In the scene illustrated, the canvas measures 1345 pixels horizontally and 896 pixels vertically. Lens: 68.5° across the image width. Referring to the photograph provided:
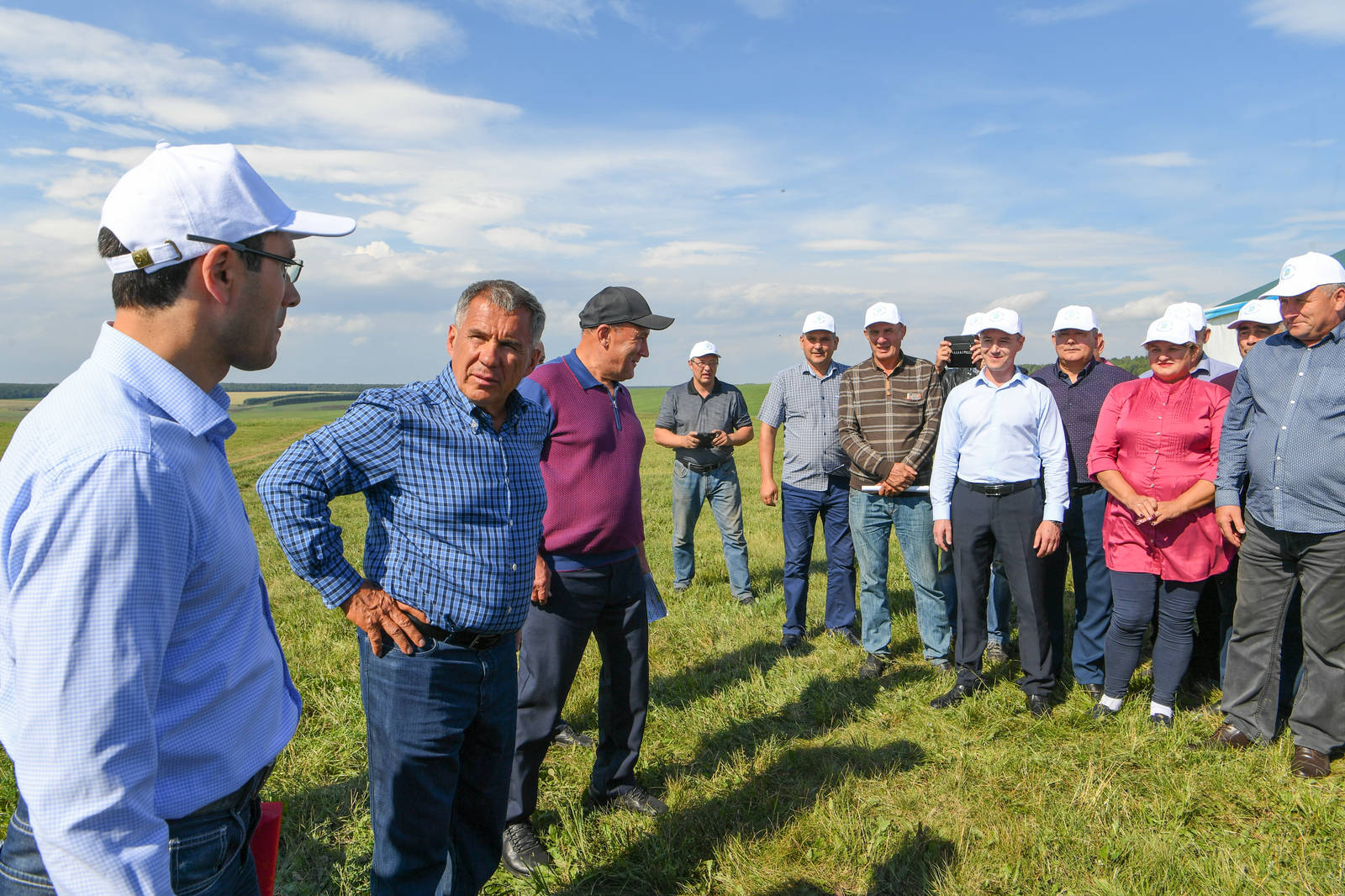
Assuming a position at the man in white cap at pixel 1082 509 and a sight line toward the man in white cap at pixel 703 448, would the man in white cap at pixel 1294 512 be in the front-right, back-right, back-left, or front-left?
back-left

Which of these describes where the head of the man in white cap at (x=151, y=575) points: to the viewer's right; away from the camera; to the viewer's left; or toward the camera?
to the viewer's right

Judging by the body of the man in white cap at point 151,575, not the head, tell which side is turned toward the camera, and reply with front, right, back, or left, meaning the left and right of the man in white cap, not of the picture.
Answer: right

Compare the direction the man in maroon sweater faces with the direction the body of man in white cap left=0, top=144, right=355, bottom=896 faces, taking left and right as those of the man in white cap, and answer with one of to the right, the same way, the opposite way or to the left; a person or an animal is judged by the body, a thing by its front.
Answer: to the right

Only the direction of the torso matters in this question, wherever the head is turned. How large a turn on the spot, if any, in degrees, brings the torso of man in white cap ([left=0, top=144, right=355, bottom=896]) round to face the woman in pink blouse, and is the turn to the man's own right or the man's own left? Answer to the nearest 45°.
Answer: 0° — they already face them

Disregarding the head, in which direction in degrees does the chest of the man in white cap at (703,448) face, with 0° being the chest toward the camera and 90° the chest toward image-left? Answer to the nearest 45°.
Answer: approximately 0°

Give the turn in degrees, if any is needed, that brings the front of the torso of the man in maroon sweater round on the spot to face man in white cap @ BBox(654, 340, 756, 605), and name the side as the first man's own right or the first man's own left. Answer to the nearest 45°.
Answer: approximately 135° to the first man's own left
